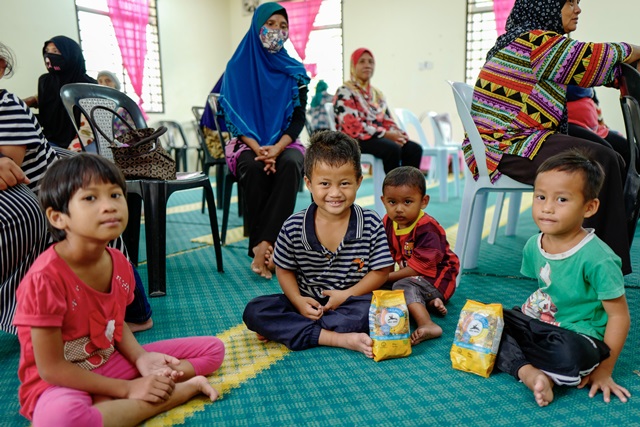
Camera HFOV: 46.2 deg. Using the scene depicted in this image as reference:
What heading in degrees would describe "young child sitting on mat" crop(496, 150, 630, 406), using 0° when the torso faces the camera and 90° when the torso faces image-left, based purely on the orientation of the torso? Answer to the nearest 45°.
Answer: approximately 45°

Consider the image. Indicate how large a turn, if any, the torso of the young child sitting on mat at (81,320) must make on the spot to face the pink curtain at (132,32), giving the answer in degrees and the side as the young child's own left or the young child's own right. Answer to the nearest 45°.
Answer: approximately 135° to the young child's own left

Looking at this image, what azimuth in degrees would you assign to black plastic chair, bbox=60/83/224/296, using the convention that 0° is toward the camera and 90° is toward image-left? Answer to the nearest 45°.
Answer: approximately 315°

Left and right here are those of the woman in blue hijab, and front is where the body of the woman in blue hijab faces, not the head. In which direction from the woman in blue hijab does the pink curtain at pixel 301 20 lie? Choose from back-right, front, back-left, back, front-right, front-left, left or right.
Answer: back

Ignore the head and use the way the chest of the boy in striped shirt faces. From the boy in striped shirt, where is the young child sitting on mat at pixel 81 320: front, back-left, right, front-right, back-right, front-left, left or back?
front-right

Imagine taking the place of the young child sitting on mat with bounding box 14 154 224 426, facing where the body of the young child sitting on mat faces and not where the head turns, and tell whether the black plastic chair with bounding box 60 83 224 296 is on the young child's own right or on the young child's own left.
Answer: on the young child's own left

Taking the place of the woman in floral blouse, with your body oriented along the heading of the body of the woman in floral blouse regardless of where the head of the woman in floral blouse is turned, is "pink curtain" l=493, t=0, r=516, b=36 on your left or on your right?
on your left

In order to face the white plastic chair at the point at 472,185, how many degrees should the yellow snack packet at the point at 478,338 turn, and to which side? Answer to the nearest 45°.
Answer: approximately 180°
